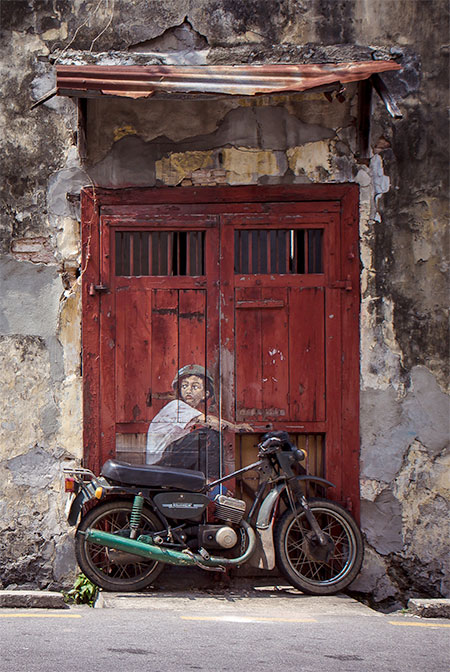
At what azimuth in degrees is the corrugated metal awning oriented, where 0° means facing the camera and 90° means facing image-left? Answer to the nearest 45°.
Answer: approximately 0°

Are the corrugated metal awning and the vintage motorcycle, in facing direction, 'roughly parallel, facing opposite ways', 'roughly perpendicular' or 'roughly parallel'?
roughly perpendicular

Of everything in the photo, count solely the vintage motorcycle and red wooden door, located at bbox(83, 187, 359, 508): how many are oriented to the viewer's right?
1

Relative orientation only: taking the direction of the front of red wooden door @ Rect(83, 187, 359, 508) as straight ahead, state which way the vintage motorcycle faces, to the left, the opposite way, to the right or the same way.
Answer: to the left

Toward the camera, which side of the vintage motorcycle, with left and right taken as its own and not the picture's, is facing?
right

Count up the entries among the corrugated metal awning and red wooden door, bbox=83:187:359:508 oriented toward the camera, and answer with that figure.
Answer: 2

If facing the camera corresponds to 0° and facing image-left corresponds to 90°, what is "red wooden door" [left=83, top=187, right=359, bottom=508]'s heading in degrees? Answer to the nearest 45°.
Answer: approximately 0°
